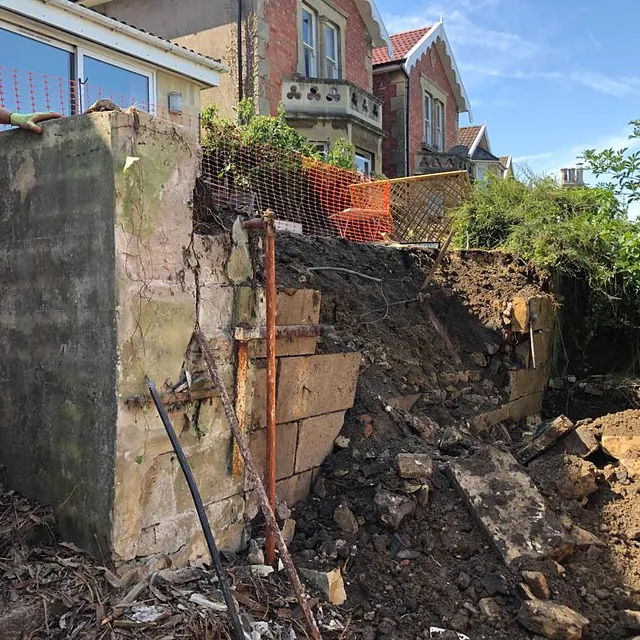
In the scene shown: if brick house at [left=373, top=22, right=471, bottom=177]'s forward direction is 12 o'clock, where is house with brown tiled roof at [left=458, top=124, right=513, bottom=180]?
house with brown tiled roof at [left=458, top=124, right=513, bottom=180] is roughly at 8 o'clock from brick house at [left=373, top=22, right=471, bottom=177].

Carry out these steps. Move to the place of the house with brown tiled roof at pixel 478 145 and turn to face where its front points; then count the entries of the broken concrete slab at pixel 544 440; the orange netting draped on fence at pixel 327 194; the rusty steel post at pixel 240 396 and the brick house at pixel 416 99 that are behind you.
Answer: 0

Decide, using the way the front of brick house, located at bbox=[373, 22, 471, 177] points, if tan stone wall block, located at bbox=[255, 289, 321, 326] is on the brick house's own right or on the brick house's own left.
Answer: on the brick house's own right

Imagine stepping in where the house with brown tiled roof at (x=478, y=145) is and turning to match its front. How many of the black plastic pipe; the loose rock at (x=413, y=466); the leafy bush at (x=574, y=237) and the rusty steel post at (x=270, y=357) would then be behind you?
0

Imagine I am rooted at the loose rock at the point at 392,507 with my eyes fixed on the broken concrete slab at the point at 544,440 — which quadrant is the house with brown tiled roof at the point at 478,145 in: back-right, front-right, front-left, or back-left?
front-left

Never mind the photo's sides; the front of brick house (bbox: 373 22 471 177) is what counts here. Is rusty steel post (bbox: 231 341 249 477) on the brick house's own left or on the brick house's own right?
on the brick house's own right

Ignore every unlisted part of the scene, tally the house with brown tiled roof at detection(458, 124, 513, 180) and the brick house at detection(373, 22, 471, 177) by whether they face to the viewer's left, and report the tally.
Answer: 0

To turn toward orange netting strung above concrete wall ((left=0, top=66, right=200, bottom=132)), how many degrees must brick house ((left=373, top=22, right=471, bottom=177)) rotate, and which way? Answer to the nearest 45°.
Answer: approximately 45° to its right

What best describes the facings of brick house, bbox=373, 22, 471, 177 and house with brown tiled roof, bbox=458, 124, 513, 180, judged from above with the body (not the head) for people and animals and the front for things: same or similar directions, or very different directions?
same or similar directions

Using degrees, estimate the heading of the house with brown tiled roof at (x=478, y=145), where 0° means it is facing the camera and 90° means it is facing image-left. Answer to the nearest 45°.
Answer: approximately 315°

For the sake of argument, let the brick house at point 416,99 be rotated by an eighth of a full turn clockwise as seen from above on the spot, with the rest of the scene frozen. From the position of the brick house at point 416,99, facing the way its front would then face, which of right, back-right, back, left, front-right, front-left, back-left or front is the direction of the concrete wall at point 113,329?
front

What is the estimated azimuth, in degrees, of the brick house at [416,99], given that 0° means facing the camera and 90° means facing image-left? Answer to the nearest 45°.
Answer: approximately 315°

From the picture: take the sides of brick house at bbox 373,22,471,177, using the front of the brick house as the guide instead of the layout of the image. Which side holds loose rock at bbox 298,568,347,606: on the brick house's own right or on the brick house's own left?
on the brick house's own right

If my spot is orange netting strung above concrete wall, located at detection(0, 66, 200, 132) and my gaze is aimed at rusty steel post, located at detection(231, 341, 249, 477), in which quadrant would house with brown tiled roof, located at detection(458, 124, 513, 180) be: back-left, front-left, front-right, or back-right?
back-left

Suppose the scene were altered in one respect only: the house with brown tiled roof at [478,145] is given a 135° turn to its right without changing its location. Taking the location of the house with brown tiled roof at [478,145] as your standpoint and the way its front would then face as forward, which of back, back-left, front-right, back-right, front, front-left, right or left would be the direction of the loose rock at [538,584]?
left

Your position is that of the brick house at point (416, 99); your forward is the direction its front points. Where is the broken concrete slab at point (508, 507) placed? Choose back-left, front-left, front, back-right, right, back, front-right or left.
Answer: front-right
